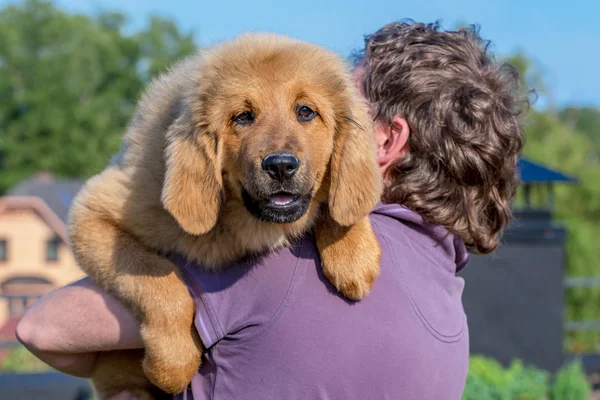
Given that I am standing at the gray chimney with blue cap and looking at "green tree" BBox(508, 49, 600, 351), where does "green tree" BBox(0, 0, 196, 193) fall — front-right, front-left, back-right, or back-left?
front-left

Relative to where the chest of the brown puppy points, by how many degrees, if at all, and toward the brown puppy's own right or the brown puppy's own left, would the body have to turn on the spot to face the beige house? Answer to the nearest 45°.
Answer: approximately 180°

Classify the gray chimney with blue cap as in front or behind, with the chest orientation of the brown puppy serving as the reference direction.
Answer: behind

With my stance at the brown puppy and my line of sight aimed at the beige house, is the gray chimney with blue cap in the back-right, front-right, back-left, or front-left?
front-right

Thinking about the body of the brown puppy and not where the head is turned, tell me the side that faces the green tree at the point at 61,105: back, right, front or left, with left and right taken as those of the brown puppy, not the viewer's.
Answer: back

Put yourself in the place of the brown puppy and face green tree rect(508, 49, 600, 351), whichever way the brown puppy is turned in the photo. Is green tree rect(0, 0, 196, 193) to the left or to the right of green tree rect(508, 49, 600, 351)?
left

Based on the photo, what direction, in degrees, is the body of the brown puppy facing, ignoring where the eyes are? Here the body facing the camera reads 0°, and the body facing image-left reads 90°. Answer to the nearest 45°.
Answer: approximately 0°
